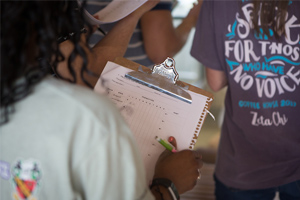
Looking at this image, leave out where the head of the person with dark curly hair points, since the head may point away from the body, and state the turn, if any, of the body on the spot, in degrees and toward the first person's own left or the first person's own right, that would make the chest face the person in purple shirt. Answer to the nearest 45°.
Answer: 0° — they already face them

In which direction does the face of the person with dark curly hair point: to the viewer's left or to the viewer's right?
to the viewer's right

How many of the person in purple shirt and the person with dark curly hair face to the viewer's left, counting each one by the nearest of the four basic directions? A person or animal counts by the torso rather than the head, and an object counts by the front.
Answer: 0

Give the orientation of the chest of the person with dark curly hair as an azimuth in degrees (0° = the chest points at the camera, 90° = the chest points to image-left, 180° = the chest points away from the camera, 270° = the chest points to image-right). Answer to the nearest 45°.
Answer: approximately 225°
